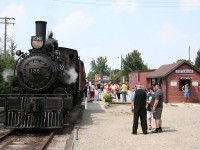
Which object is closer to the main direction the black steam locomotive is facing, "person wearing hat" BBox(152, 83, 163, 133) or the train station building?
the person wearing hat

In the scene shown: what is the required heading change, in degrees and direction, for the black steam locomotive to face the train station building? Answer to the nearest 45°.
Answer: approximately 135° to its left

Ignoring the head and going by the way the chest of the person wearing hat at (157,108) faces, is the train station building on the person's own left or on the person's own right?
on the person's own right
